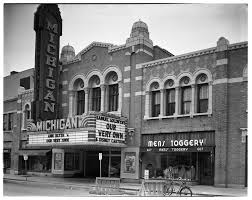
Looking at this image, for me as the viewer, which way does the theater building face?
facing the viewer and to the left of the viewer
